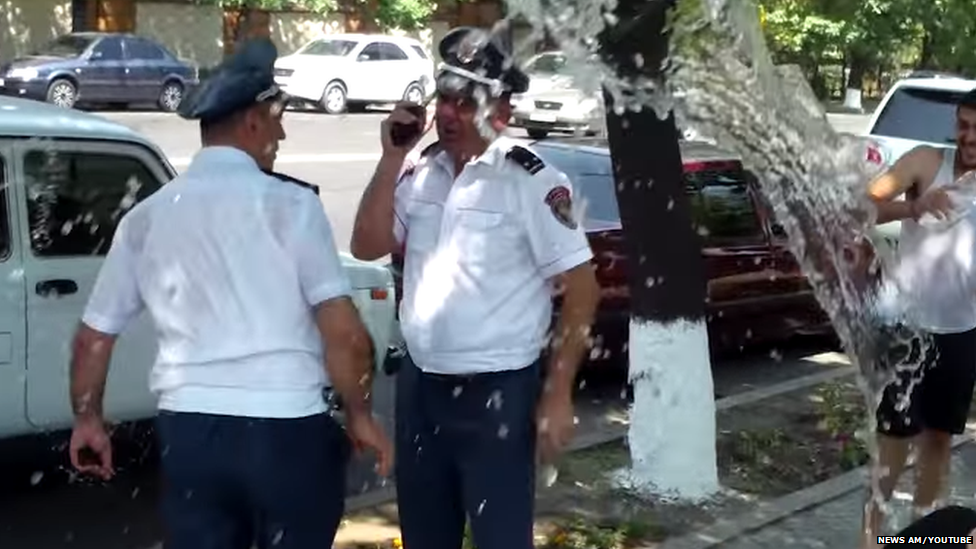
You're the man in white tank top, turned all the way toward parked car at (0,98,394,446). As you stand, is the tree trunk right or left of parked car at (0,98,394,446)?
right

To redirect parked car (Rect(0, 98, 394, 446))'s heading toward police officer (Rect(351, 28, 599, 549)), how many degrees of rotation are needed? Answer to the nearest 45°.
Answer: approximately 45° to its right

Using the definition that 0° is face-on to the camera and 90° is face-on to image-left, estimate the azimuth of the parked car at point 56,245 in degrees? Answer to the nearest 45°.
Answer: approximately 270°

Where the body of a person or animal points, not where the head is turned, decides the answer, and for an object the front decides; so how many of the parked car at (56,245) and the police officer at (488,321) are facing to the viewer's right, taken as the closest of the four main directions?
1

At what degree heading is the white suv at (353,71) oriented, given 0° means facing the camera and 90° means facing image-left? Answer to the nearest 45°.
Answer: approximately 45°

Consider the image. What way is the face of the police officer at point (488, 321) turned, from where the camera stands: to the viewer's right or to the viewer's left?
to the viewer's left

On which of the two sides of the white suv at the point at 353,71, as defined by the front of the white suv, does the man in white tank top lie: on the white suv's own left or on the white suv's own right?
on the white suv's own left

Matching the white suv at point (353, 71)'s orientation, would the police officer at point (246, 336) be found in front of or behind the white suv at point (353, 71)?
in front
